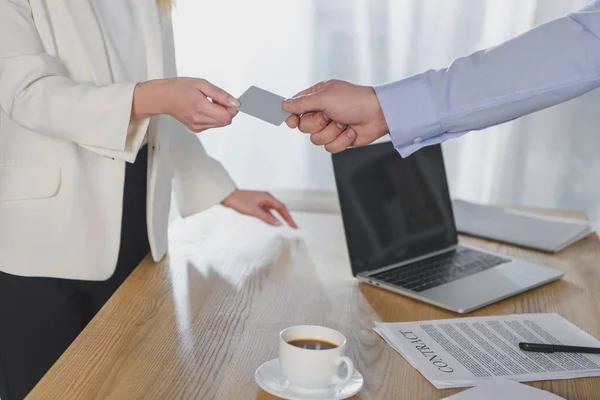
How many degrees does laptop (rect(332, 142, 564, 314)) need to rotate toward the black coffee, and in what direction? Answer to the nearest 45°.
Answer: approximately 45° to its right

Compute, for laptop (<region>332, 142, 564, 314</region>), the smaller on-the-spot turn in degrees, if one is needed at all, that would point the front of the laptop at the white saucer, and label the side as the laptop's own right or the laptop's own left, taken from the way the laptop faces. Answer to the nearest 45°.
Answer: approximately 45° to the laptop's own right

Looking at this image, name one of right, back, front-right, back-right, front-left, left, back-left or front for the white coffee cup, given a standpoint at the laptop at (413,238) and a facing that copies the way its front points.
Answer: front-right
